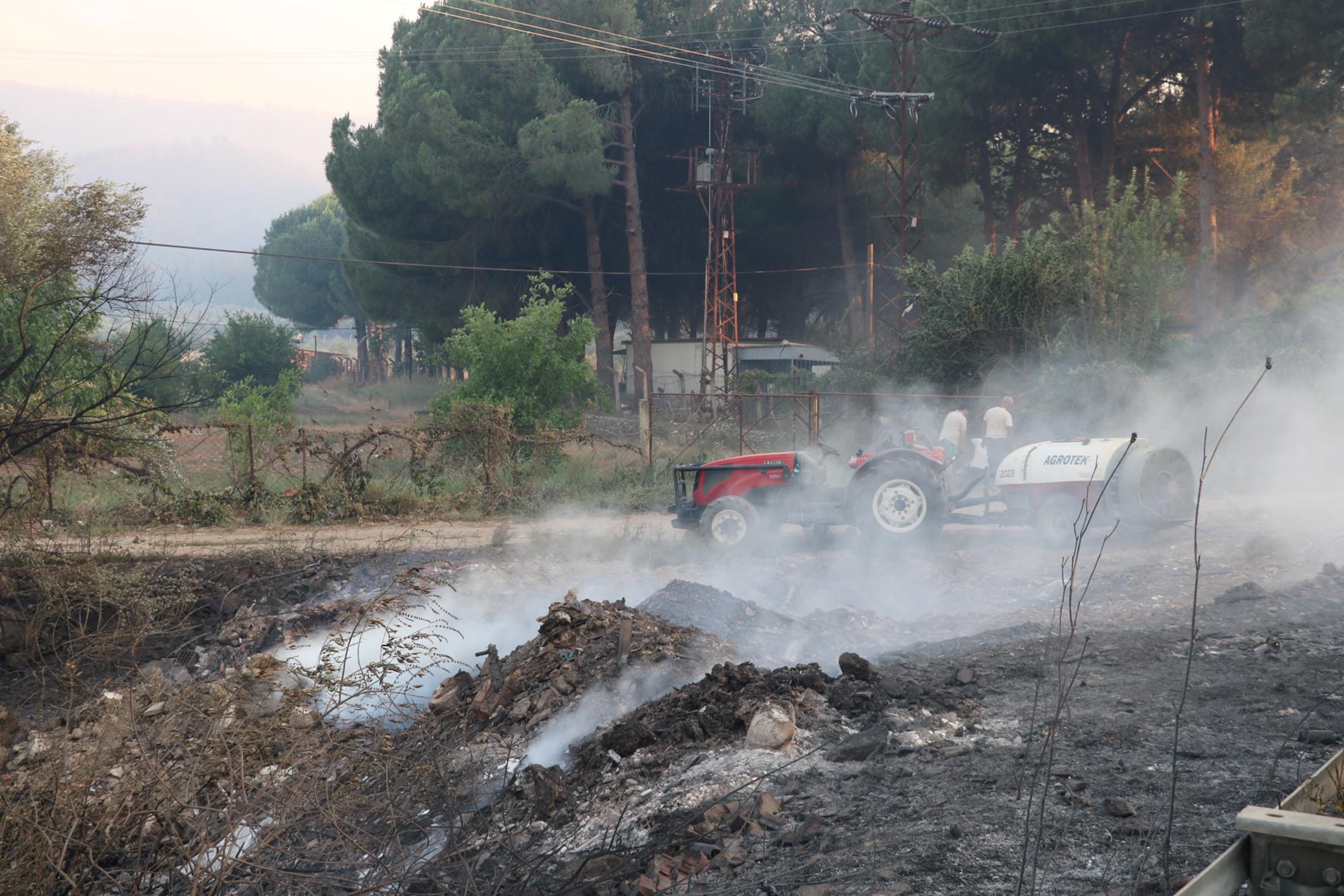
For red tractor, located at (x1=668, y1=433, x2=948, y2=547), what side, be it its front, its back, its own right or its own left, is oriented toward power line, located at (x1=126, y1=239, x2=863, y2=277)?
right

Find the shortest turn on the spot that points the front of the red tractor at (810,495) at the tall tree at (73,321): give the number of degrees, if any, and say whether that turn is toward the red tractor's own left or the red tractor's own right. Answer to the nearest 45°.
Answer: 0° — it already faces it

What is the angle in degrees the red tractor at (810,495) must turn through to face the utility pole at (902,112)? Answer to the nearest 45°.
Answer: approximately 90° to its right

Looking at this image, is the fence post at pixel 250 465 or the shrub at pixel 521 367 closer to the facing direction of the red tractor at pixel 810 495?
the fence post

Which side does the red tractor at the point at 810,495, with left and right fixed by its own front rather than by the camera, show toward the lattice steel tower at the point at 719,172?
right

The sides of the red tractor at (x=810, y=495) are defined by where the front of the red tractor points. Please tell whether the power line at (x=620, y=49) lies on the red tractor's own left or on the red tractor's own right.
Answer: on the red tractor's own right

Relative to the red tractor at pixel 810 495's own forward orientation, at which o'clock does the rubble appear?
The rubble is roughly at 9 o'clock from the red tractor.

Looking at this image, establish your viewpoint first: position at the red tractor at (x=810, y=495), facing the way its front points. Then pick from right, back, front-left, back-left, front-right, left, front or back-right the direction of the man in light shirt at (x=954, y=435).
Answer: back

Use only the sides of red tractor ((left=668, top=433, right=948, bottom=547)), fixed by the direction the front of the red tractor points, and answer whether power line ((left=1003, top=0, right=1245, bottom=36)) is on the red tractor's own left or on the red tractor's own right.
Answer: on the red tractor's own right

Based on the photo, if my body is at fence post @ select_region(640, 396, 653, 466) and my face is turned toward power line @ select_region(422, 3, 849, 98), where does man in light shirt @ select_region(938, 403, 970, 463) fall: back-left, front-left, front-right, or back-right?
back-right

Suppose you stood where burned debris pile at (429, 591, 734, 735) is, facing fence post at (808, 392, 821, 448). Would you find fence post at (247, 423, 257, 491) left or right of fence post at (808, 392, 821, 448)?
left

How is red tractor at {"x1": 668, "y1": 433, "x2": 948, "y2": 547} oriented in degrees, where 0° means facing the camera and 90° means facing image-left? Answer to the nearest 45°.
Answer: approximately 90°

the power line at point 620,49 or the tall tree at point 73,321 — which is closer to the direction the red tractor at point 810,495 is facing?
the tall tree

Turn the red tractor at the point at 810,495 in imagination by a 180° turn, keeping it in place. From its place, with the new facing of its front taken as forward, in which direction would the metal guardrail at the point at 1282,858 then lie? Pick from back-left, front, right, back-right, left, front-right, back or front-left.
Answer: right

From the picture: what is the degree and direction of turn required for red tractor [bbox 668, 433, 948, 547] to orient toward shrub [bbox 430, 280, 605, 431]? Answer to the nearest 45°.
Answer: approximately 45° to its right
